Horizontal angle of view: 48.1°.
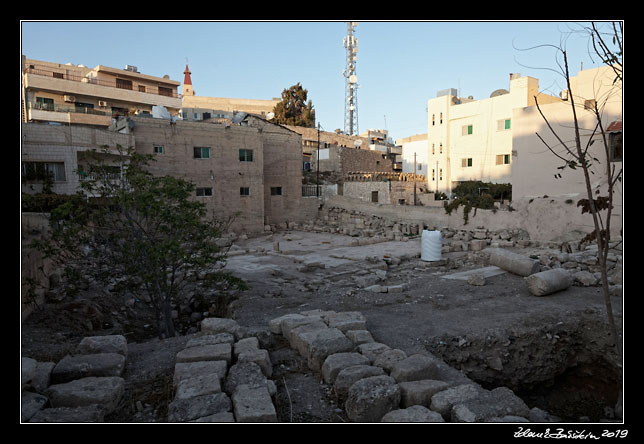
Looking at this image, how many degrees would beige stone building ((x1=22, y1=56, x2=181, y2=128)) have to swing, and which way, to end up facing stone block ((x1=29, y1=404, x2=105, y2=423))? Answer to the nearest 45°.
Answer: approximately 45° to its right

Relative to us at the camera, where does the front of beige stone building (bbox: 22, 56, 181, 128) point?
facing the viewer and to the right of the viewer

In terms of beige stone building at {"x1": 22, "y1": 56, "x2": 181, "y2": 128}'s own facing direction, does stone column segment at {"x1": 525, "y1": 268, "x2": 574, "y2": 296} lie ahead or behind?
ahead

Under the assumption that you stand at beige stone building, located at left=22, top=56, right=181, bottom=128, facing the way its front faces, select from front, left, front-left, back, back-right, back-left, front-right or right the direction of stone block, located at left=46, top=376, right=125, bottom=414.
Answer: front-right

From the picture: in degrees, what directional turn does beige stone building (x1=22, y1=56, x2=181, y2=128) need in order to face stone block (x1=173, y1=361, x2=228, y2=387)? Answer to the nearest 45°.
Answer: approximately 45° to its right

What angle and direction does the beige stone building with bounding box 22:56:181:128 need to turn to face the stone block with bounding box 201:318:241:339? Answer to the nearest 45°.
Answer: approximately 45° to its right

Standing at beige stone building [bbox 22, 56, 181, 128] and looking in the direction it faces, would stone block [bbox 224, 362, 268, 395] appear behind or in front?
in front

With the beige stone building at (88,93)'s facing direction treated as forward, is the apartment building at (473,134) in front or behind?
in front
